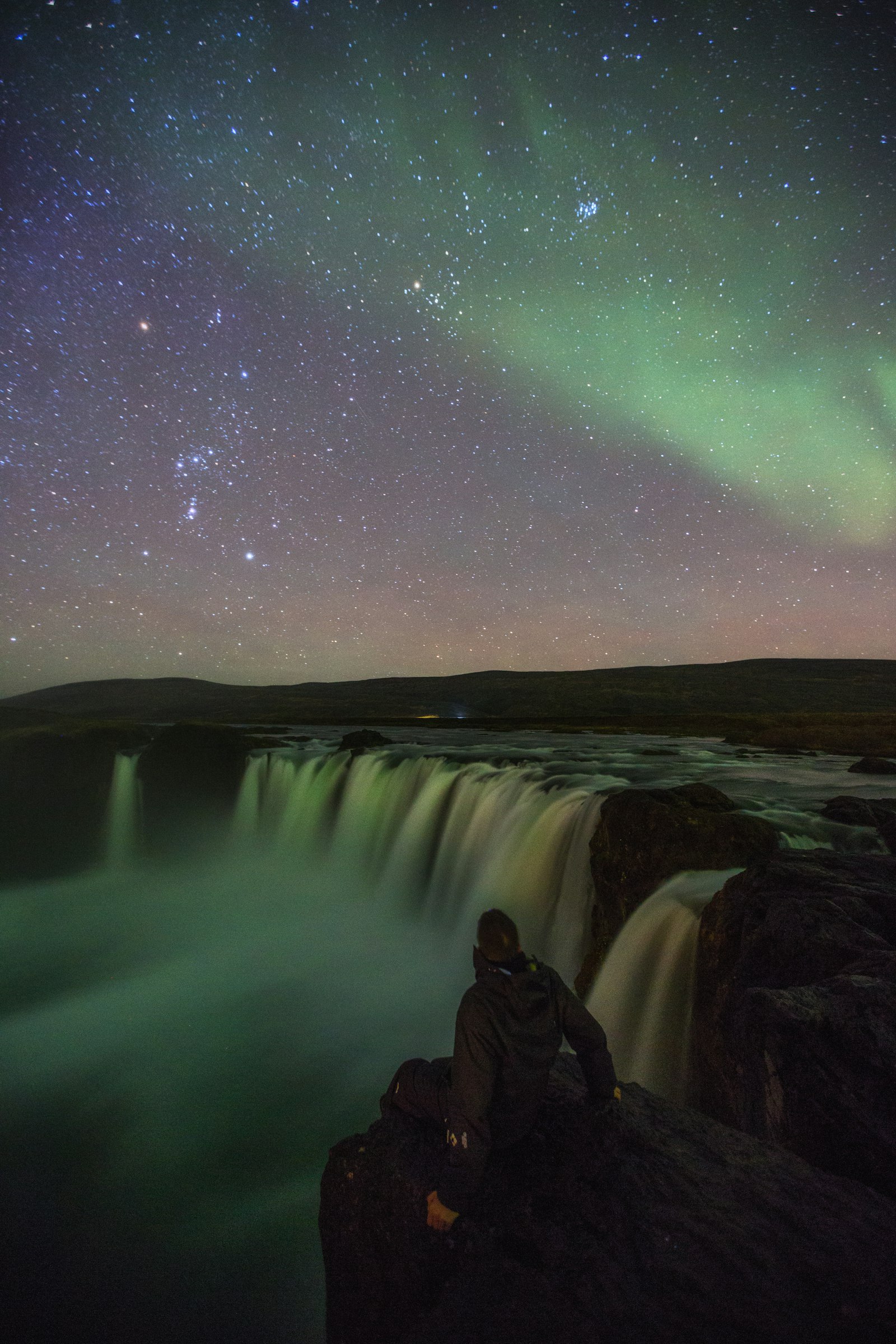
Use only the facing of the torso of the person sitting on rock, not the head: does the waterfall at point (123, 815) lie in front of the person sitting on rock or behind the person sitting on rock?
in front

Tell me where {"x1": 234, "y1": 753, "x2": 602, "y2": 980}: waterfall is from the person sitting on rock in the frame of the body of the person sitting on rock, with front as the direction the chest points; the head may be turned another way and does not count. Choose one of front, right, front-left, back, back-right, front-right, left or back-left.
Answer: front-right

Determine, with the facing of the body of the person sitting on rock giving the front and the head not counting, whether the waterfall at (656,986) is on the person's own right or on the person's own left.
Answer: on the person's own right

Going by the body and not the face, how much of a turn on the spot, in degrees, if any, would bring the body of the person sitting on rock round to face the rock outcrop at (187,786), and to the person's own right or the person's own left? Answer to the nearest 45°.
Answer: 0° — they already face it

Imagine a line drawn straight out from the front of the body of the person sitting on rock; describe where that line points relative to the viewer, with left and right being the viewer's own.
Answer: facing away from the viewer and to the left of the viewer

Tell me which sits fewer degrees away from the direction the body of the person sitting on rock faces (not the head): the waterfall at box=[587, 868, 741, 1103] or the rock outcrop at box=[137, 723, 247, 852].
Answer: the rock outcrop

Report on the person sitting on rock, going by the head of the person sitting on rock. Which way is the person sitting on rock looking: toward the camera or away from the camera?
away from the camera

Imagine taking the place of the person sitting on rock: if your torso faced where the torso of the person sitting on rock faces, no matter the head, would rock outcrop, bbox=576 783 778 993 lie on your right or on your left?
on your right

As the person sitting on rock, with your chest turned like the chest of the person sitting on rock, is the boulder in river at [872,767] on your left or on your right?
on your right

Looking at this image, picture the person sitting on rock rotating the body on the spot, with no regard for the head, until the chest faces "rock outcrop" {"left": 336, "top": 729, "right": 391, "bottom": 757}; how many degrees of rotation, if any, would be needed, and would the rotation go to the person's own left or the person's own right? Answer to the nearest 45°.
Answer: approximately 45° to the person's own right
